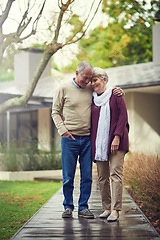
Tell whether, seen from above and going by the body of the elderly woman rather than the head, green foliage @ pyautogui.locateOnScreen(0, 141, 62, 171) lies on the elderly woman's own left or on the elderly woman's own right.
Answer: on the elderly woman's own right

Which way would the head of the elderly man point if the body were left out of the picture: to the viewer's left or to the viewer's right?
to the viewer's right

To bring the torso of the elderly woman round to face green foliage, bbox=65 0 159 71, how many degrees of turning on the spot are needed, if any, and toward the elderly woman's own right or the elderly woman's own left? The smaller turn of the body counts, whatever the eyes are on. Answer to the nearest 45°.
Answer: approximately 135° to the elderly woman's own right

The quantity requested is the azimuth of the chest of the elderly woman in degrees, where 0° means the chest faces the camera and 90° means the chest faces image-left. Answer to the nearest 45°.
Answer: approximately 45°

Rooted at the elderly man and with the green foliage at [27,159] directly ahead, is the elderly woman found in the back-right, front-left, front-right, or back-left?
back-right
